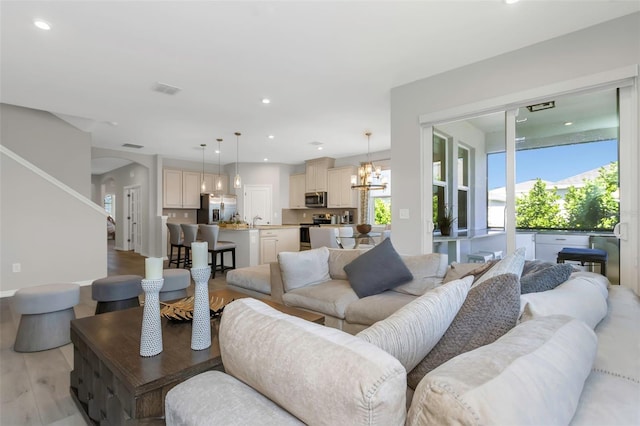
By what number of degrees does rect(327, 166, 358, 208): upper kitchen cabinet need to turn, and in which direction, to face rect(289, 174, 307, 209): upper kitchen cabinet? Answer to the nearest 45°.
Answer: approximately 90° to its right

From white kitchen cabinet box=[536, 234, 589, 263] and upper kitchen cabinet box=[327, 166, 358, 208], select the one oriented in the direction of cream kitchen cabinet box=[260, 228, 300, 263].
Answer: the upper kitchen cabinet

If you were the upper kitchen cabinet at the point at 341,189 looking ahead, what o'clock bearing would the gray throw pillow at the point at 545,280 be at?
The gray throw pillow is roughly at 10 o'clock from the upper kitchen cabinet.

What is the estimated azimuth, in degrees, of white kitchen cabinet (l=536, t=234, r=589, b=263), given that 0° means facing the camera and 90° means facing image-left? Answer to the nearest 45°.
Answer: approximately 0°

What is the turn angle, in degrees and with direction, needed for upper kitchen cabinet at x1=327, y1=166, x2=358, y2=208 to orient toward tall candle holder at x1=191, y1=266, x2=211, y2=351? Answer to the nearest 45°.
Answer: approximately 45° to its left

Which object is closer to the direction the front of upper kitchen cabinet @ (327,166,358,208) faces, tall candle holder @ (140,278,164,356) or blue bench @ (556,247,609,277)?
the tall candle holder

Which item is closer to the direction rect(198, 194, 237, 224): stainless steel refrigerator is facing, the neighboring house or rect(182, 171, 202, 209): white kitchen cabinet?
the neighboring house

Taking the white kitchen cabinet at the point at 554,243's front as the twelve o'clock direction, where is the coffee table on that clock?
The coffee table is roughly at 1 o'clock from the white kitchen cabinet.

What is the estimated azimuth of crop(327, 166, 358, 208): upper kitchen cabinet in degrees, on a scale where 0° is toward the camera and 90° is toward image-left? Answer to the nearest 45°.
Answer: approximately 45°

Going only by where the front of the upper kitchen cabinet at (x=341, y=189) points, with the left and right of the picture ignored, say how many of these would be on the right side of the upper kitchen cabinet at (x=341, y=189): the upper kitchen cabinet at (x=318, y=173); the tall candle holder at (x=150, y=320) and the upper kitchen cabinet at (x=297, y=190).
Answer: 2

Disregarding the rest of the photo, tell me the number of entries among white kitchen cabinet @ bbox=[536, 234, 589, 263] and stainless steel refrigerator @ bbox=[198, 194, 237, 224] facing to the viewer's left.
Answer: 0

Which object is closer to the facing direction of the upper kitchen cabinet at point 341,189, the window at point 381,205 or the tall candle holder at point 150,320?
the tall candle holder

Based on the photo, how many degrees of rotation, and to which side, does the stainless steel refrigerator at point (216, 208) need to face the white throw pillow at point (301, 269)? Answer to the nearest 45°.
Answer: approximately 45° to its right

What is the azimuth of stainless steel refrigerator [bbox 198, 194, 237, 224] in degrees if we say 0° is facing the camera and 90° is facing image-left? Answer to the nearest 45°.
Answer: approximately 315°
